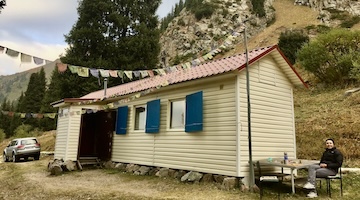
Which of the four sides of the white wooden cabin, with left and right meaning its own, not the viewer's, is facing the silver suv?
right

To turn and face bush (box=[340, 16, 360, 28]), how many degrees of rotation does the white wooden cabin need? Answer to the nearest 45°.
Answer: approximately 180°

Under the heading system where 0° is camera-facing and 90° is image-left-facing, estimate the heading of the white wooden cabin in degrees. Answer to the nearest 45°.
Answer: approximately 45°

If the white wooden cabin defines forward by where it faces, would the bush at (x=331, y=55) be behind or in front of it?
behind

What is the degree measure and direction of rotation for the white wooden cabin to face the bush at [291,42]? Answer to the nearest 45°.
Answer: approximately 180°

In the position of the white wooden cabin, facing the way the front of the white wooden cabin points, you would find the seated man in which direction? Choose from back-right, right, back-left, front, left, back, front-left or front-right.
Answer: left
